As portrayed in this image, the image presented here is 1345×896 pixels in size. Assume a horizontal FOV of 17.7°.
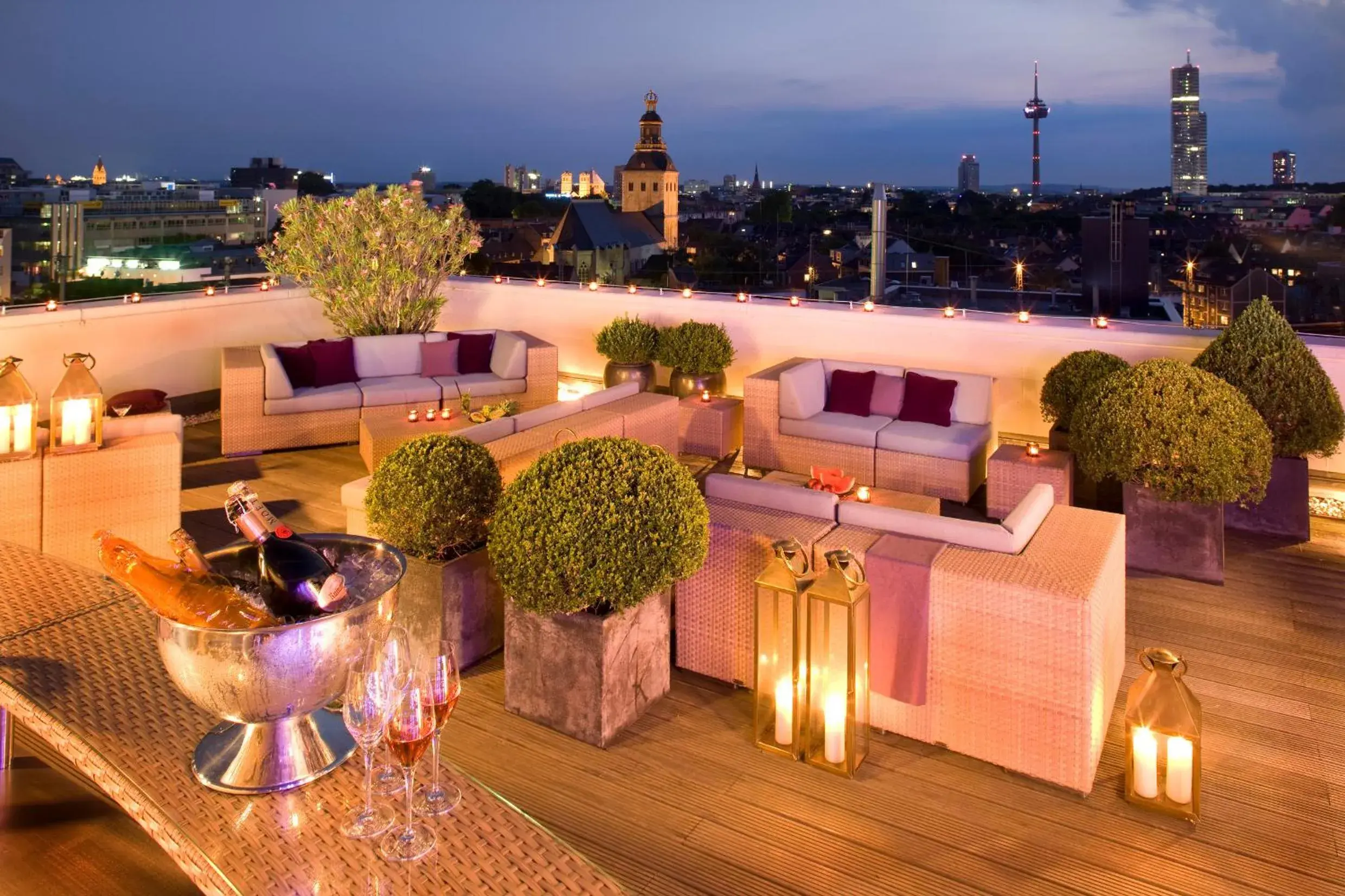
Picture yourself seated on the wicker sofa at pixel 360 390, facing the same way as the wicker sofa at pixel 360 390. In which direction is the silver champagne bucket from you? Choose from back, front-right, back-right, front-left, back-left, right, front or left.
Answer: front-right

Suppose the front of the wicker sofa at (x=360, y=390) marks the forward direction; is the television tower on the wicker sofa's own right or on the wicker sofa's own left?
on the wicker sofa's own left

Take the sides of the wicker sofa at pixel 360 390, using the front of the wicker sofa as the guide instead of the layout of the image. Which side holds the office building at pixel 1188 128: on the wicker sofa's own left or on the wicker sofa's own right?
on the wicker sofa's own left

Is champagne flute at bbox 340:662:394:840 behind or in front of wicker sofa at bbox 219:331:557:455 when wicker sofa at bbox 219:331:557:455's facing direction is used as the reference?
in front

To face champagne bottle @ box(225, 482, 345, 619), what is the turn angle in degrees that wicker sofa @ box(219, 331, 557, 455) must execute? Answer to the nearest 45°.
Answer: approximately 45° to its right

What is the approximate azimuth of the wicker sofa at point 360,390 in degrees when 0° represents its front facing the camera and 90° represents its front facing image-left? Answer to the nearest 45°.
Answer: approximately 315°

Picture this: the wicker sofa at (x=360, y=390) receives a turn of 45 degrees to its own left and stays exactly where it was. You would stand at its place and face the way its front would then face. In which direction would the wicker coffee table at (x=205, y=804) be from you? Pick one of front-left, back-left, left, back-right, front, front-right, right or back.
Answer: right

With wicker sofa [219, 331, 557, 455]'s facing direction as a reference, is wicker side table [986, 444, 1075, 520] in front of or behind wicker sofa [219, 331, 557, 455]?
in front
